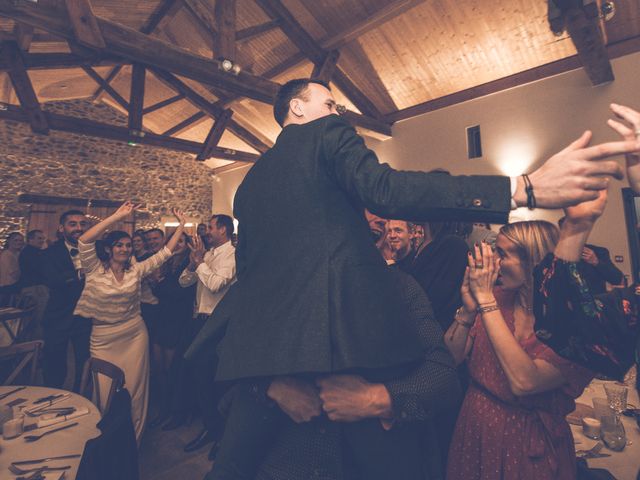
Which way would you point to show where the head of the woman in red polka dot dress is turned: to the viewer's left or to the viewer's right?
to the viewer's left

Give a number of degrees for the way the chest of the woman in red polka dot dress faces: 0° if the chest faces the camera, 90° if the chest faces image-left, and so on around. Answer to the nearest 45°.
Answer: approximately 45°

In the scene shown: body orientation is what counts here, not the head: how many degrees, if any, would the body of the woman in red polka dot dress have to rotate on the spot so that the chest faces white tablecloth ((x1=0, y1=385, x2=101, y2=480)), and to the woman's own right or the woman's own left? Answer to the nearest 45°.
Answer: approximately 45° to the woman's own right

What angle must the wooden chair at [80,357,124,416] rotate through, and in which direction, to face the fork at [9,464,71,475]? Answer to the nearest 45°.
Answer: approximately 45° to its left

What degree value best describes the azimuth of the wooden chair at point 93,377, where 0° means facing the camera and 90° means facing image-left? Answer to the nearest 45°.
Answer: approximately 45°
